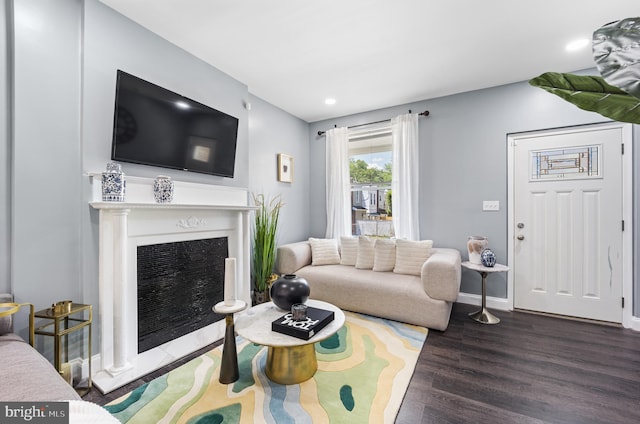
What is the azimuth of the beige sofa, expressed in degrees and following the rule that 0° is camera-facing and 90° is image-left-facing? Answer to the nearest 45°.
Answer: approximately 45°

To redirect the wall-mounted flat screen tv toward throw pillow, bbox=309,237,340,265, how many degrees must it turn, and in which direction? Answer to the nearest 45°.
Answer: approximately 45° to its left

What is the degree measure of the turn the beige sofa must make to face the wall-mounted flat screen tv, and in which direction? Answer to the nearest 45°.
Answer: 0° — it already faces it

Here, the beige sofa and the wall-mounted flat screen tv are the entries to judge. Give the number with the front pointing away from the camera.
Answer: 0

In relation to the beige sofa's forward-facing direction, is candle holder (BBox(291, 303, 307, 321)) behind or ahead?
ahead

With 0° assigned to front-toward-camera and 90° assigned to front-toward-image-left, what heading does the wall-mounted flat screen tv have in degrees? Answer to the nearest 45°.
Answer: approximately 315°

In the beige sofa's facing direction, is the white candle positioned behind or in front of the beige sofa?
in front
